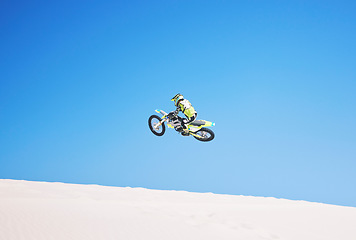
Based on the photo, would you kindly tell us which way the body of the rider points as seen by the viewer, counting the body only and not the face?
to the viewer's left

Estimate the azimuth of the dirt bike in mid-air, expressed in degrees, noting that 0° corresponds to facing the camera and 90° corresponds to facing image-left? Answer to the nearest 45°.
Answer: approximately 90°
